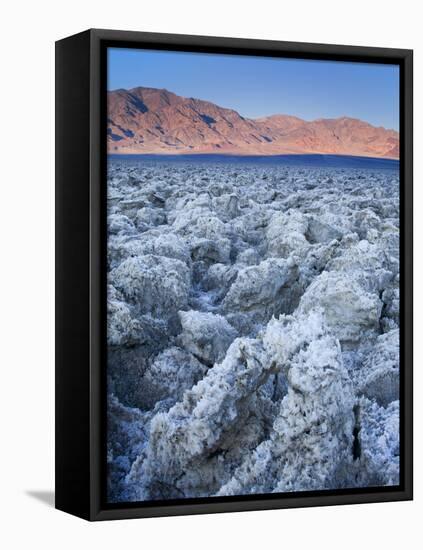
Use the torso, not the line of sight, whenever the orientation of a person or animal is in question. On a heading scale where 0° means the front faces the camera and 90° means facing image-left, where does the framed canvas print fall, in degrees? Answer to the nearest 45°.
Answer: approximately 315°
